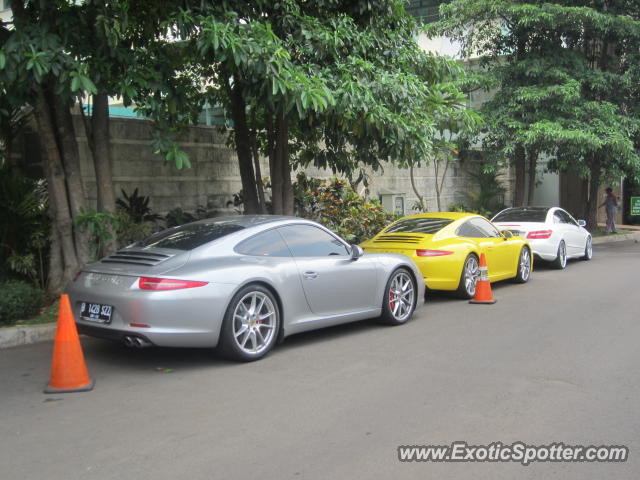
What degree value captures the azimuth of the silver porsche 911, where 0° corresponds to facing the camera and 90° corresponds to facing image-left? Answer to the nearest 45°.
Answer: approximately 225°

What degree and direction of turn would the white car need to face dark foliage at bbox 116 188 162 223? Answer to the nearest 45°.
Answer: approximately 180°

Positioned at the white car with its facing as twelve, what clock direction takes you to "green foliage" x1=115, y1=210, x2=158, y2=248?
The green foliage is roughly at 6 o'clock from the white car.

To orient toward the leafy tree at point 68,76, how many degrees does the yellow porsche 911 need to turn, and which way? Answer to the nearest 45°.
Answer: approximately 180°

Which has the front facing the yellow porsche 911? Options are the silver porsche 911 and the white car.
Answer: the silver porsche 911

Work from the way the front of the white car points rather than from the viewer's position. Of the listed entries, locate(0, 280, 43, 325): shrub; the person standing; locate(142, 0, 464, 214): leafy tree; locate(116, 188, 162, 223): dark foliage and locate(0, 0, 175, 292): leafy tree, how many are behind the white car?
4

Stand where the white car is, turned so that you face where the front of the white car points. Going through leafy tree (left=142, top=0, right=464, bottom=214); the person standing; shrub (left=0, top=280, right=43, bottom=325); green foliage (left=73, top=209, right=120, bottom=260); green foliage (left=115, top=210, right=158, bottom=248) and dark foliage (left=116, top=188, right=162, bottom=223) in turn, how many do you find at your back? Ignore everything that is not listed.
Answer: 5

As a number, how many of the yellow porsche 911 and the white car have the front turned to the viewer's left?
0

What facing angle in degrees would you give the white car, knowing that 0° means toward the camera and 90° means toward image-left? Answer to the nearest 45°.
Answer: approximately 225°

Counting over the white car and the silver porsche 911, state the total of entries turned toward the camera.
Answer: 0

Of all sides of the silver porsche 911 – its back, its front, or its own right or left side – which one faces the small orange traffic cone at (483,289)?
front

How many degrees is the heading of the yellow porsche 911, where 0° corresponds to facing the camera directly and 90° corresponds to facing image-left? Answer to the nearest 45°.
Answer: approximately 225°

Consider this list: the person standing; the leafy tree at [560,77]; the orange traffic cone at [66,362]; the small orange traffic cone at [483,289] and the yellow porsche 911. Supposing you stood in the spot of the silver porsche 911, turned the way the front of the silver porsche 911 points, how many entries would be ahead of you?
4

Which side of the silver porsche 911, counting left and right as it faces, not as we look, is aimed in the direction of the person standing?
front

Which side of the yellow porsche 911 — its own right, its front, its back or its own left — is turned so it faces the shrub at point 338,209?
left

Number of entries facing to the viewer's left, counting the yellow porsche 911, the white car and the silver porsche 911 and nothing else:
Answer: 0

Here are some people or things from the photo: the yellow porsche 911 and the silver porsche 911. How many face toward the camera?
0
